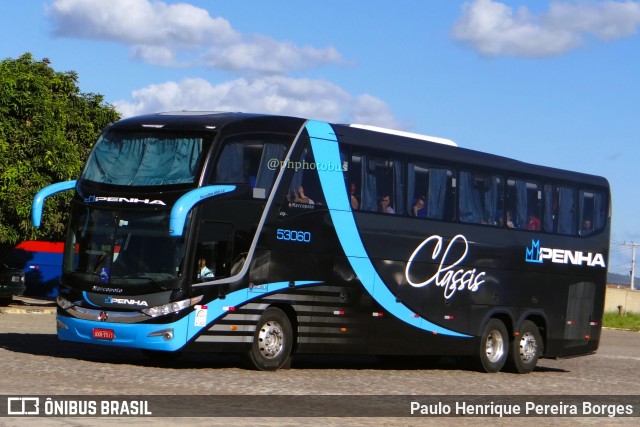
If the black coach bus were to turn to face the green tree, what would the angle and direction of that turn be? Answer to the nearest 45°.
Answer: approximately 90° to its right

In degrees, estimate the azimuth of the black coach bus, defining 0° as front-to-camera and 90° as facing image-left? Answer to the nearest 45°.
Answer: approximately 45°
